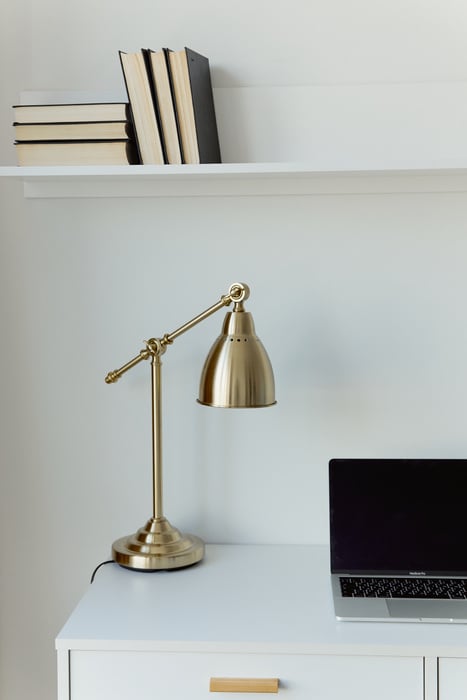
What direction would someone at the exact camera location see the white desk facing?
facing the viewer

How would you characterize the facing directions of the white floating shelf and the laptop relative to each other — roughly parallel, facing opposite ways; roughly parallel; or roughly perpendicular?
roughly parallel

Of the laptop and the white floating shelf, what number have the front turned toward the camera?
2

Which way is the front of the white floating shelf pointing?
toward the camera
